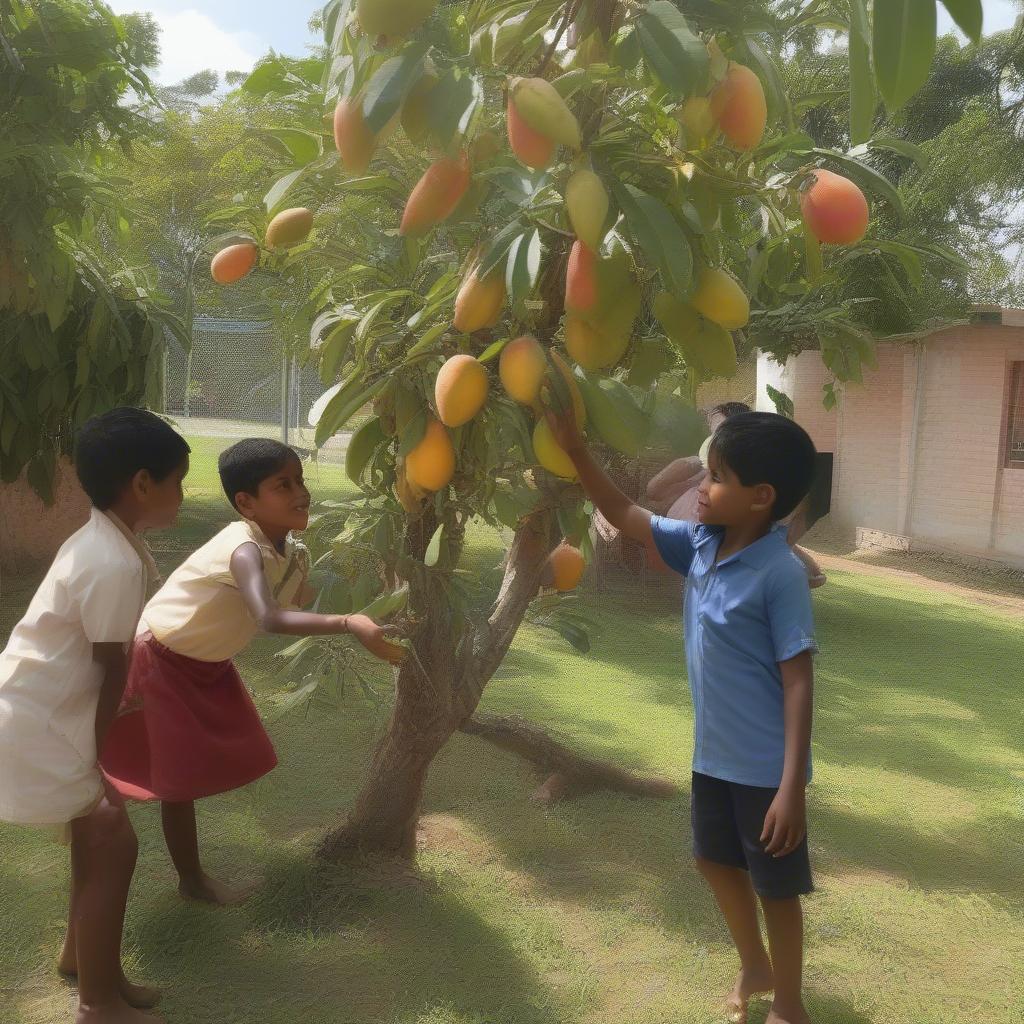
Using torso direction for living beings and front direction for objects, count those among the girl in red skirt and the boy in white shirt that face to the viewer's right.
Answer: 2

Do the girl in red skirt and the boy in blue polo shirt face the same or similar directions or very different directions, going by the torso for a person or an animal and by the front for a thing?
very different directions

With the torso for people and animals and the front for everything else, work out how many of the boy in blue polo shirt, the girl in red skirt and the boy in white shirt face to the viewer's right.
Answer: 2

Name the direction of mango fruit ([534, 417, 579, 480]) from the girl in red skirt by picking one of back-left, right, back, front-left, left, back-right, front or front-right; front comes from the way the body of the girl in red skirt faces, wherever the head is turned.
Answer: front-right

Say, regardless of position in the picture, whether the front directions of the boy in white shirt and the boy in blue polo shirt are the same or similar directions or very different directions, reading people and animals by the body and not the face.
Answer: very different directions

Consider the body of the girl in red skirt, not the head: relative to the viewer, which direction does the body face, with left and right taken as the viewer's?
facing to the right of the viewer

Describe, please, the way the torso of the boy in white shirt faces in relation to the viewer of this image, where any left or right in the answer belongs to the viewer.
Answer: facing to the right of the viewer

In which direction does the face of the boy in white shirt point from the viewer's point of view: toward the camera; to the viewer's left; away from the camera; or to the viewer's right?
to the viewer's right
